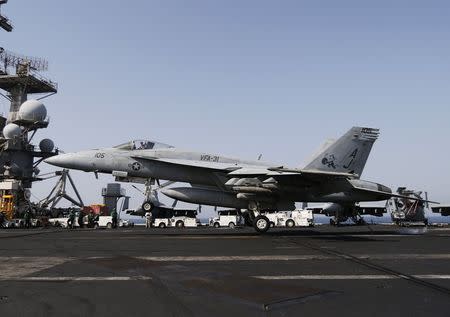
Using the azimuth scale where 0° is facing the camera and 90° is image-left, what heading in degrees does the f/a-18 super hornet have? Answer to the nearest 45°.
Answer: approximately 90°
